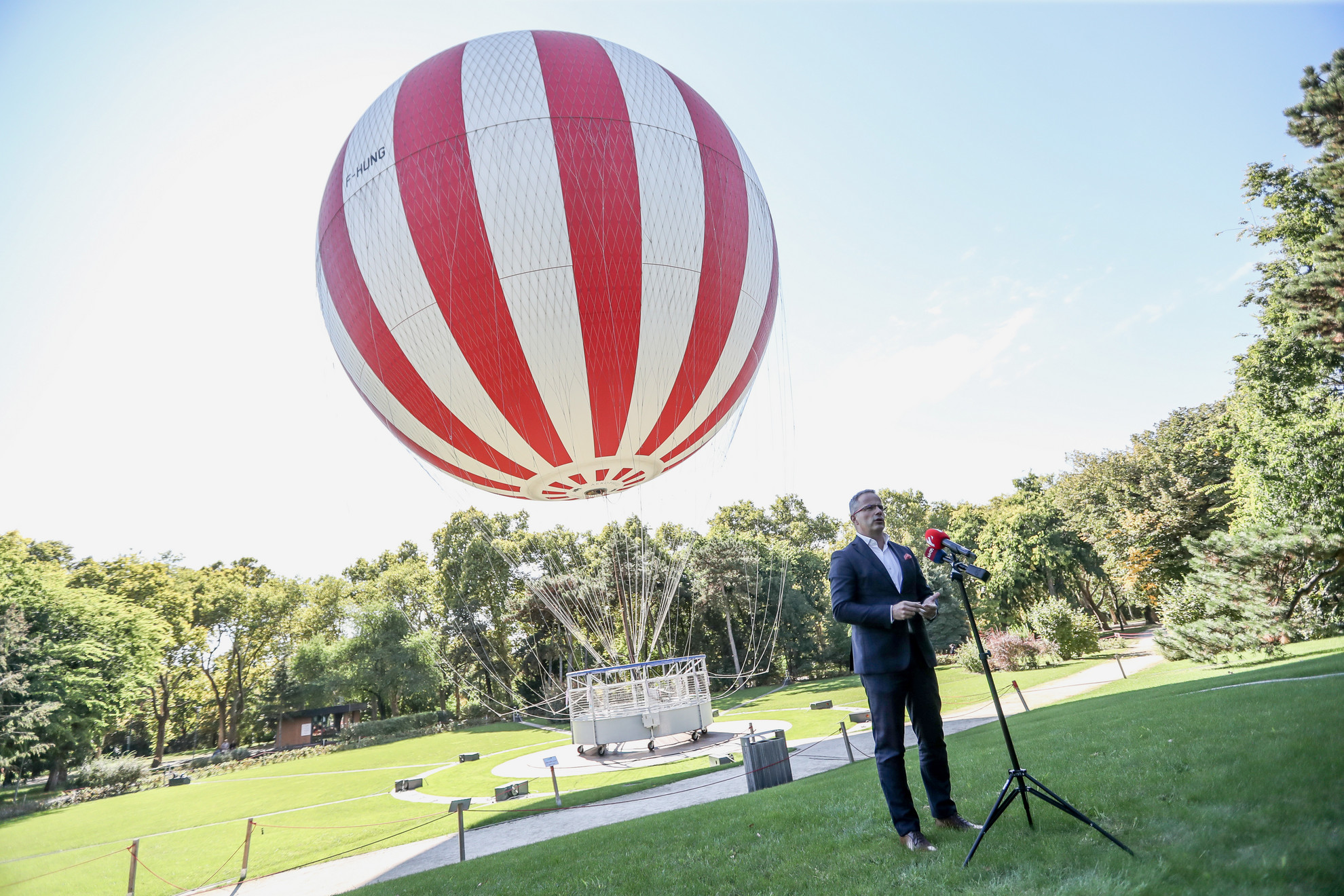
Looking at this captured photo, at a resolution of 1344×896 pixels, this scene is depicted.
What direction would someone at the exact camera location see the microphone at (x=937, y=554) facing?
facing to the left of the viewer

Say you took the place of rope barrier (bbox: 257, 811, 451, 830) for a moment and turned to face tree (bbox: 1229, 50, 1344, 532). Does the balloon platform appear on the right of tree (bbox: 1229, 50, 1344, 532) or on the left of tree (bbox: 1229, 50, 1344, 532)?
left

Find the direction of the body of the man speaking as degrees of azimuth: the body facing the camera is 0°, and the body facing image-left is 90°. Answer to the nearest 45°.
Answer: approximately 315°

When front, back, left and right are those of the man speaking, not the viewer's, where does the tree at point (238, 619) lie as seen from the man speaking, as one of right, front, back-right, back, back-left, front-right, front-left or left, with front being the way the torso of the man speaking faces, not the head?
back

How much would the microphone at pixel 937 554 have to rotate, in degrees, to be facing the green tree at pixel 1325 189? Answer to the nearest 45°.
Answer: approximately 135° to its right
